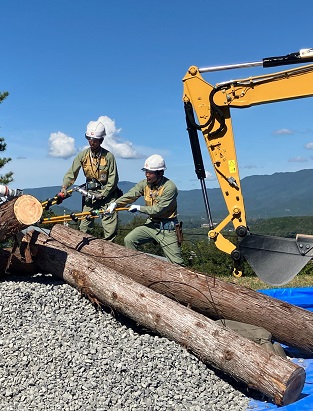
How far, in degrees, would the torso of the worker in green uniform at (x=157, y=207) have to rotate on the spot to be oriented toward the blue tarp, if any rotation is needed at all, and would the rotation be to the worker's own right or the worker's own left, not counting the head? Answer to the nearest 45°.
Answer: approximately 90° to the worker's own left

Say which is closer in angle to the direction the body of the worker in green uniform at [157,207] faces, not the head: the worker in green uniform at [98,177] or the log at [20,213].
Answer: the log

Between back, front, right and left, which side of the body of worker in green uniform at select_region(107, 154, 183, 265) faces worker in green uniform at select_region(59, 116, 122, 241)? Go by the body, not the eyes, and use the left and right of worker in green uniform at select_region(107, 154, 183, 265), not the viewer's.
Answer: right

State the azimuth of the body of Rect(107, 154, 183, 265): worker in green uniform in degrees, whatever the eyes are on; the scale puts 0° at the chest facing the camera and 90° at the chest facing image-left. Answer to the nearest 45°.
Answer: approximately 45°
